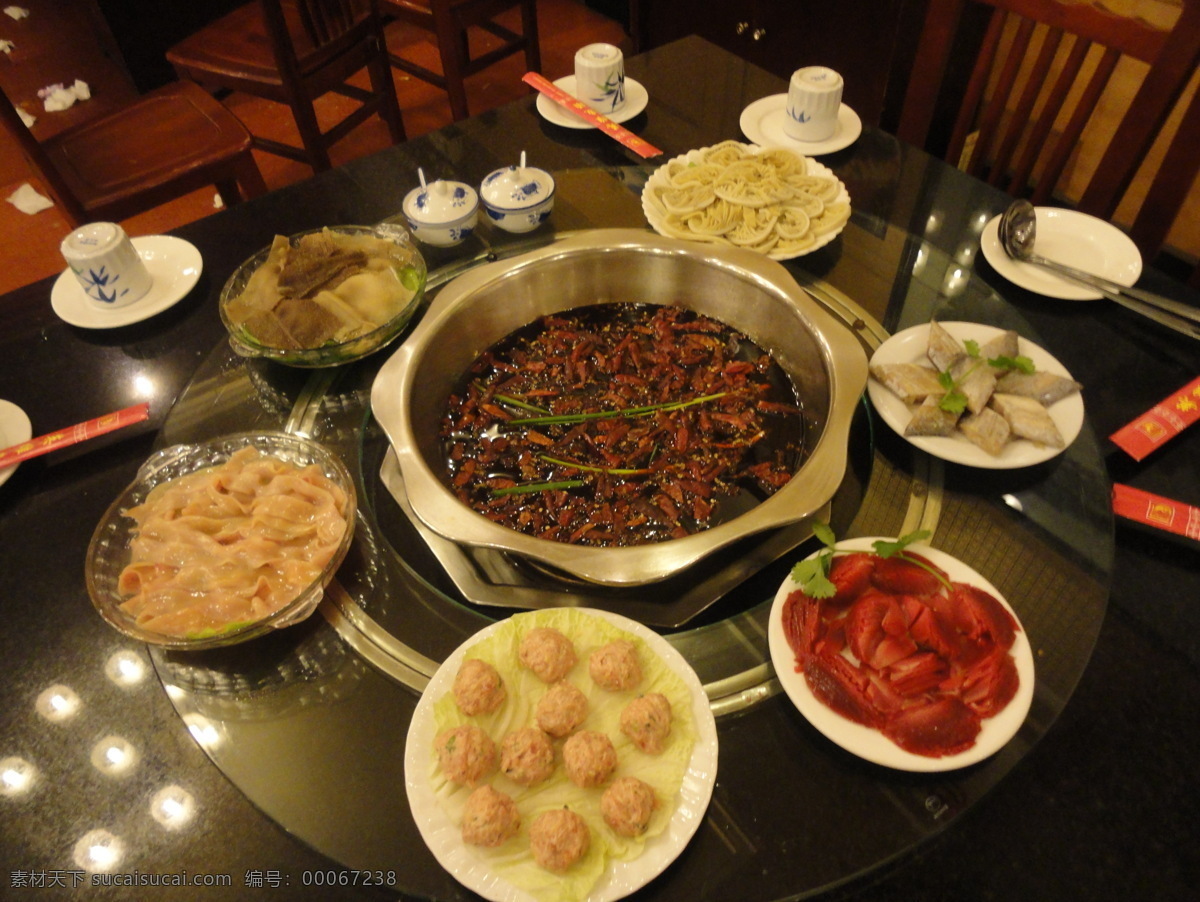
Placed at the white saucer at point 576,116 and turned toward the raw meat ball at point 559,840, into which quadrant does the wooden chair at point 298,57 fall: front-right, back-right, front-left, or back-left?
back-right

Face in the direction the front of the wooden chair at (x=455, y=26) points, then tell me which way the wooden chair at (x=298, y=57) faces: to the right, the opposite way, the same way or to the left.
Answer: the same way

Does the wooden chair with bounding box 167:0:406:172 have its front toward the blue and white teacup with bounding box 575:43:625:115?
no

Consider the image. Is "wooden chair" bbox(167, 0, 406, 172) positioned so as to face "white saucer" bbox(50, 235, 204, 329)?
no

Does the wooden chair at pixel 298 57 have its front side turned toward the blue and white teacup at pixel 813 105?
no

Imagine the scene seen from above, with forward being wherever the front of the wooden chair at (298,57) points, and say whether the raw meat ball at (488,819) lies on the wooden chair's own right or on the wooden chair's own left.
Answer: on the wooden chair's own left

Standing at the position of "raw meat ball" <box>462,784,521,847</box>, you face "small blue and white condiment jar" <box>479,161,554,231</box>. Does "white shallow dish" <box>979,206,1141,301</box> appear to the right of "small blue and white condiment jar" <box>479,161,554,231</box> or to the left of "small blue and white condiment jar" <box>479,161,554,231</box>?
right

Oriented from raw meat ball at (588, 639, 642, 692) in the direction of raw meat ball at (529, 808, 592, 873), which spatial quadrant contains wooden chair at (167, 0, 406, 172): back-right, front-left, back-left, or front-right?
back-right
